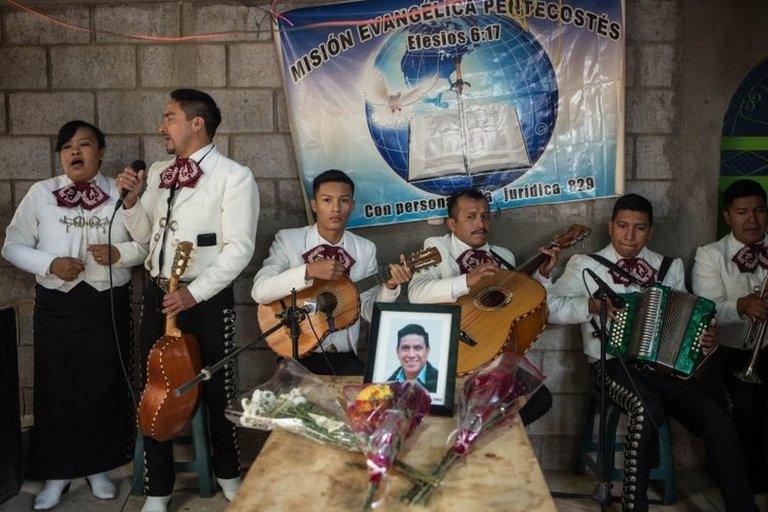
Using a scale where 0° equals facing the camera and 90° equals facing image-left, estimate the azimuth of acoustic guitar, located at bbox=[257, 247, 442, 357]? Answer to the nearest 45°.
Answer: approximately 0°

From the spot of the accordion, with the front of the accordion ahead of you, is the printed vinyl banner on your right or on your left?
on your right

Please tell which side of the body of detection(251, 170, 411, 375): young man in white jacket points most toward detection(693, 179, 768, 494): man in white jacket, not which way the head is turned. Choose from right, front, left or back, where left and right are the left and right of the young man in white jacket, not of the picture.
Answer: left

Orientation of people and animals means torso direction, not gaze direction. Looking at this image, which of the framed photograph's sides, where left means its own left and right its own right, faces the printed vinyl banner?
back

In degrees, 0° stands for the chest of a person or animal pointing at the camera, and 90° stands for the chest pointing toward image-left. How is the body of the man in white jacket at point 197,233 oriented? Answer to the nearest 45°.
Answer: approximately 45°

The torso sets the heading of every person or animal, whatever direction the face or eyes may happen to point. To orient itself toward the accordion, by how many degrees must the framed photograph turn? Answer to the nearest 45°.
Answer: approximately 135° to its left

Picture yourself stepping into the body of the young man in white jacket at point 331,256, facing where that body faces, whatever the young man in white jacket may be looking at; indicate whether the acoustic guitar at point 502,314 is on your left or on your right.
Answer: on your left

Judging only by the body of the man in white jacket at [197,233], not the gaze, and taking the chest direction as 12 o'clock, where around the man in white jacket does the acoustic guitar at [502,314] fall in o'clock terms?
The acoustic guitar is roughly at 8 o'clock from the man in white jacket.

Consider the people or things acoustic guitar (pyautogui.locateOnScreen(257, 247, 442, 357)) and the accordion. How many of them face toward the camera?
2
